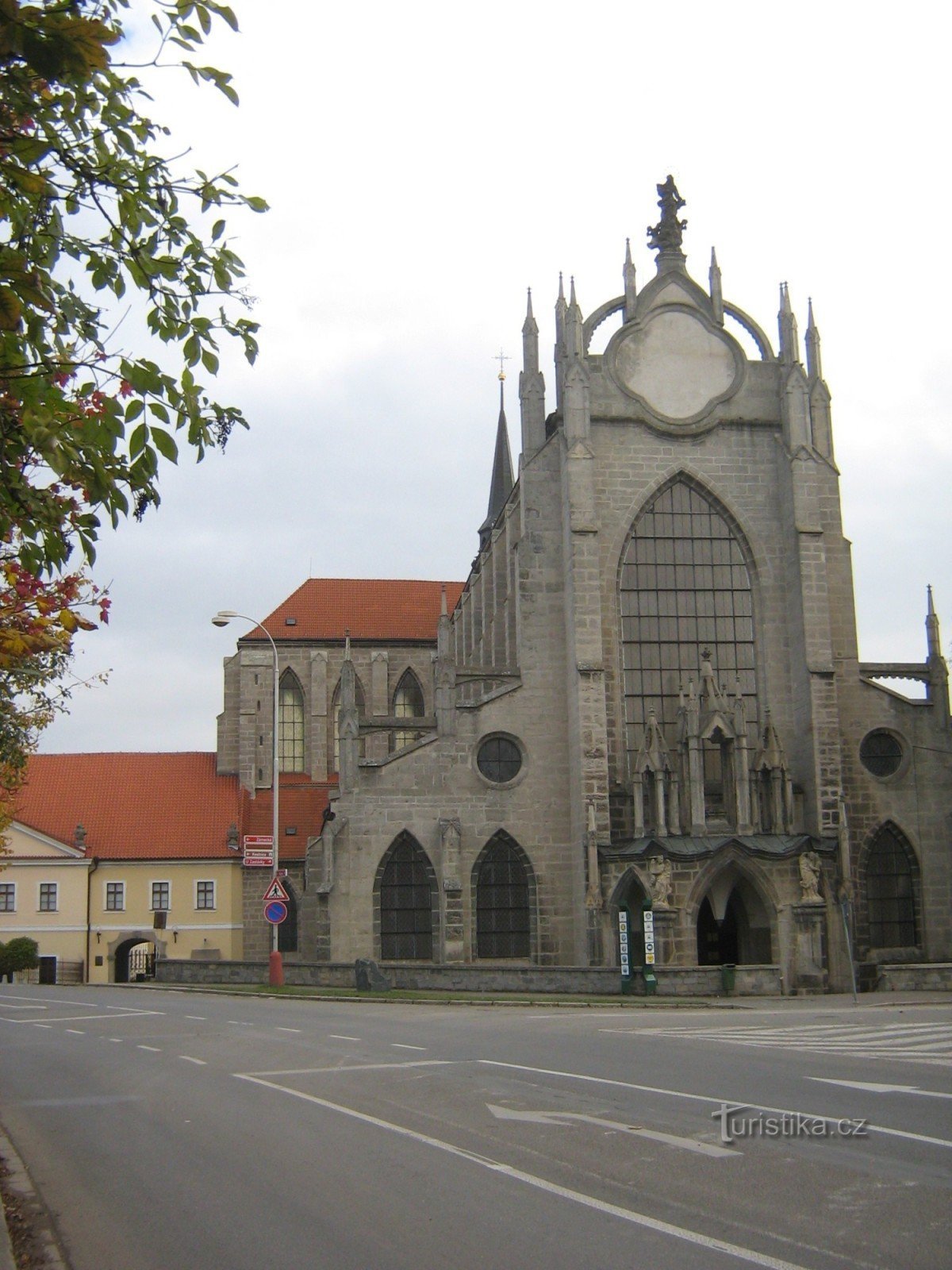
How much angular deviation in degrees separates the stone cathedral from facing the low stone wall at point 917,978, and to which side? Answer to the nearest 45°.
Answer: approximately 45° to its left

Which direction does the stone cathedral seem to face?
toward the camera

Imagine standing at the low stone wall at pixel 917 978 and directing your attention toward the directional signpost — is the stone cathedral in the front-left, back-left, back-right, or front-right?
front-right

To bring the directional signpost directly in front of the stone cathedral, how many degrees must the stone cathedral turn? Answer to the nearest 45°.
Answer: approximately 45° to its right
